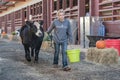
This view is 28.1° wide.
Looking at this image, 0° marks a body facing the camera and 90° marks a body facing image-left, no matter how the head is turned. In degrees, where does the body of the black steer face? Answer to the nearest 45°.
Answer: approximately 0°

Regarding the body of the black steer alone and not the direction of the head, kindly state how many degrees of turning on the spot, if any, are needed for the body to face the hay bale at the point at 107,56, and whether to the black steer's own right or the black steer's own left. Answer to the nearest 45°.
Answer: approximately 45° to the black steer's own left
